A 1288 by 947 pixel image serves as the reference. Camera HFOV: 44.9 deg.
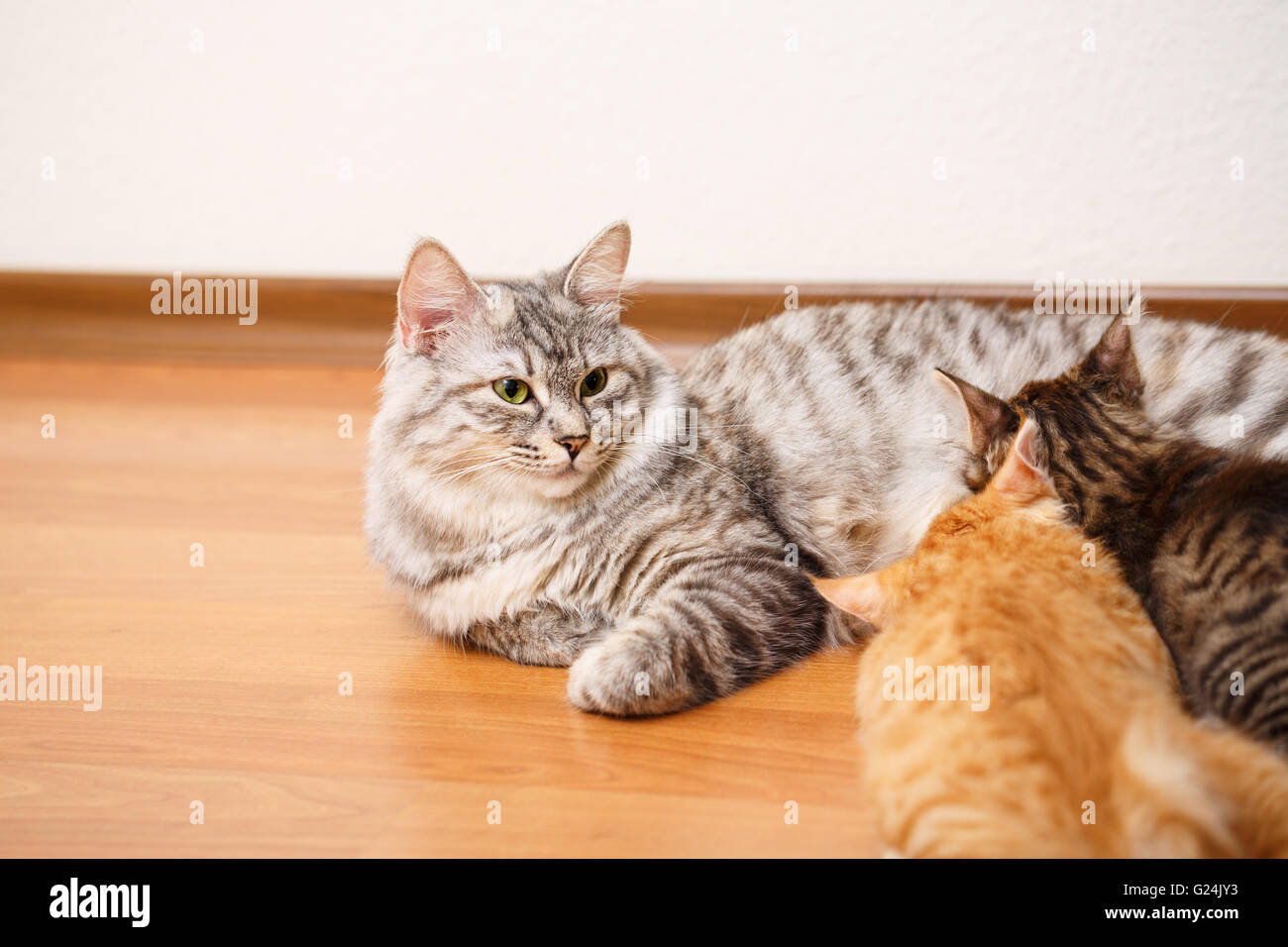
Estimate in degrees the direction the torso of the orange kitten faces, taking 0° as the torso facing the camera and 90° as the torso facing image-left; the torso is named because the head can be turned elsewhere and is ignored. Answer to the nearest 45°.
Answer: approximately 135°

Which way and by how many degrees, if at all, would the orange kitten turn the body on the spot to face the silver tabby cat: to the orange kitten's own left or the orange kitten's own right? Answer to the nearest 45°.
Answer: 0° — it already faces it

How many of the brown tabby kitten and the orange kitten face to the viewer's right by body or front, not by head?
0

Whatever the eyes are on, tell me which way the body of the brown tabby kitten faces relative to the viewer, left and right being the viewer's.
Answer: facing away from the viewer and to the left of the viewer
